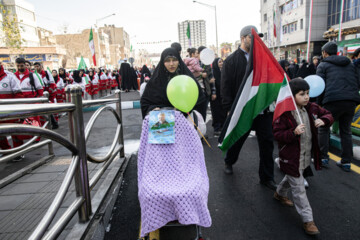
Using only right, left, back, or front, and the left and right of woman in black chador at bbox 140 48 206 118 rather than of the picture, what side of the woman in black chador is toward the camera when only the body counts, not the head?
front

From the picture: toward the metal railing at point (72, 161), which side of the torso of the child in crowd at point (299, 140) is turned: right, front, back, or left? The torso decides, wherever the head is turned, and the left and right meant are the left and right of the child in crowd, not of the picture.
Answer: right

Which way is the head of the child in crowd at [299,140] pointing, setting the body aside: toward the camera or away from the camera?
toward the camera

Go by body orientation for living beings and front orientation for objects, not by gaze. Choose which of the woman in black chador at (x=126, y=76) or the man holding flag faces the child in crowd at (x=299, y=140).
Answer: the man holding flag

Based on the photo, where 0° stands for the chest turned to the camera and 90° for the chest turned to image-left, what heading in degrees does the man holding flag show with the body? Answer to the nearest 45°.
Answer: approximately 315°

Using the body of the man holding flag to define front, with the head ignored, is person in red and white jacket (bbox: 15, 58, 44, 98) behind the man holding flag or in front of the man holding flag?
behind

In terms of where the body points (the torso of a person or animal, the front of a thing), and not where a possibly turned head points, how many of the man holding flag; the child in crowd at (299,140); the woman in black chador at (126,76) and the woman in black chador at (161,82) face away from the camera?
1

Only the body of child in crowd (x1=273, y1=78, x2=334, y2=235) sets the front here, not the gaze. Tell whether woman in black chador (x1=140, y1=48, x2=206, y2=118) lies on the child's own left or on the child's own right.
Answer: on the child's own right

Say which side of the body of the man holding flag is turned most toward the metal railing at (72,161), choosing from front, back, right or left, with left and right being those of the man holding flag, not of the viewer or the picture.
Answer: right

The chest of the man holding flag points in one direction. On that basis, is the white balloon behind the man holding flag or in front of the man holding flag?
behind

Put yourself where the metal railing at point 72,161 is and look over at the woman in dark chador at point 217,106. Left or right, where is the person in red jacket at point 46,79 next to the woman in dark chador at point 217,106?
left

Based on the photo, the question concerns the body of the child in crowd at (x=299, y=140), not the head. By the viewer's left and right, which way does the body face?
facing the viewer and to the right of the viewer

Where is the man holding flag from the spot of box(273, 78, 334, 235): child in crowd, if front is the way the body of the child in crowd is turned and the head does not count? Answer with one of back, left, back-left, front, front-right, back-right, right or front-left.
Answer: back

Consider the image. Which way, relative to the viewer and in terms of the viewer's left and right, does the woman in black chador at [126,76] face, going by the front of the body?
facing away from the viewer
